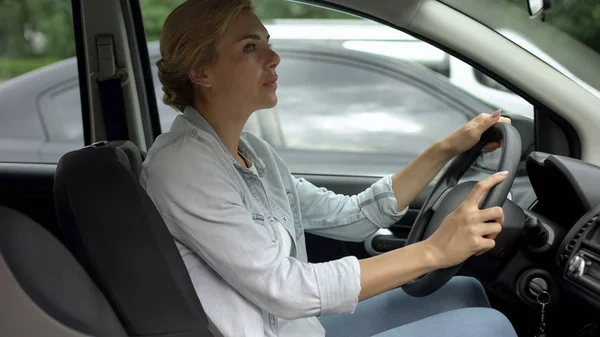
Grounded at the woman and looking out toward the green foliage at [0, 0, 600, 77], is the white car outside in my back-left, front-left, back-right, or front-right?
front-right

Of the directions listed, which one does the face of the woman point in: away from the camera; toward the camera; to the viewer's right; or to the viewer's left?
to the viewer's right

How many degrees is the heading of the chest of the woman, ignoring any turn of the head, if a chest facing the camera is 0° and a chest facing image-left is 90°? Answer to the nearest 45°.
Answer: approximately 270°

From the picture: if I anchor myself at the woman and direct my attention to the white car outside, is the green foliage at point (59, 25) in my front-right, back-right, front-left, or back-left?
front-left

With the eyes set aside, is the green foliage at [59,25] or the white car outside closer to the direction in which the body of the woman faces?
the white car outside

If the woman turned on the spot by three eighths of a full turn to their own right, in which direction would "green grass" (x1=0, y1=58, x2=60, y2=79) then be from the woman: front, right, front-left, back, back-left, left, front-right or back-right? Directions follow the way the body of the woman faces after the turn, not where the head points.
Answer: right

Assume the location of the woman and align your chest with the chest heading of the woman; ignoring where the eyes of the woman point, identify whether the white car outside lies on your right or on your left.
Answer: on your left
